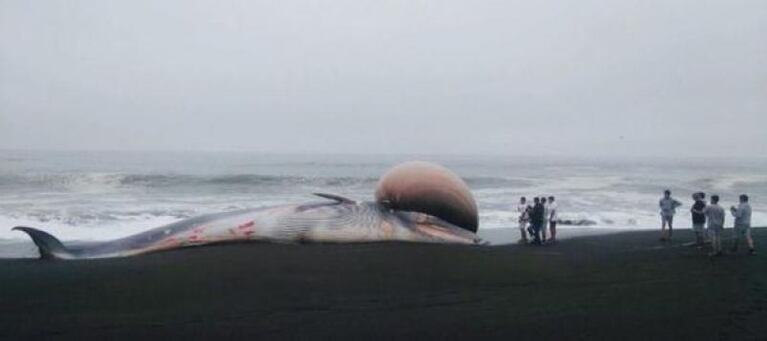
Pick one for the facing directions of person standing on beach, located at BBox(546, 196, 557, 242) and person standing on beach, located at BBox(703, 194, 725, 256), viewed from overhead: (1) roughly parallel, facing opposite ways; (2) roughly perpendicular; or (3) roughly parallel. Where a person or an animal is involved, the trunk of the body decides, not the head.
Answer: roughly perpendicular

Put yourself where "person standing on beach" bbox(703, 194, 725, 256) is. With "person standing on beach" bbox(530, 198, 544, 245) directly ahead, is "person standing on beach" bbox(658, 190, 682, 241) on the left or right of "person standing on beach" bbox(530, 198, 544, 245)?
right

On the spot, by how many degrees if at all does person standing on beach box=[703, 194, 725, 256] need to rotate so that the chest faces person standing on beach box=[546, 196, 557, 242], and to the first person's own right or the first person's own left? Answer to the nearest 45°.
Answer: approximately 45° to the first person's own left
